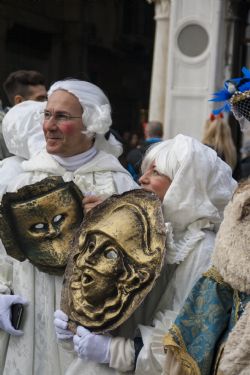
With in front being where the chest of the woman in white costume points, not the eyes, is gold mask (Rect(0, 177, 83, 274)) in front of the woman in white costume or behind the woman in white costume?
in front

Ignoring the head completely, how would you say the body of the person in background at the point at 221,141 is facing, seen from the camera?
away from the camera

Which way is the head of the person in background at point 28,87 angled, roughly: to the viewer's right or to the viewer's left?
to the viewer's right

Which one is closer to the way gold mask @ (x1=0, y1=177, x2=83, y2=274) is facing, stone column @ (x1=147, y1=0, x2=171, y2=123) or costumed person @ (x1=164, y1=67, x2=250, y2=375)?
the costumed person

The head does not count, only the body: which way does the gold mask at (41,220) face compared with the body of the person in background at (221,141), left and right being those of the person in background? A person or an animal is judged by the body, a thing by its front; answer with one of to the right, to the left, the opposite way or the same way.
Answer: the opposite way

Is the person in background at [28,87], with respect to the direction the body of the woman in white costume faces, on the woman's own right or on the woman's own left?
on the woman's own right

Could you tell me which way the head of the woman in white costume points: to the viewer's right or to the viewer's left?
to the viewer's left

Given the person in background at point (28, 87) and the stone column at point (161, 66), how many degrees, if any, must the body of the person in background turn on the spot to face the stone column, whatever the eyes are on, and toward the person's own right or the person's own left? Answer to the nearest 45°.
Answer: approximately 90° to the person's own left

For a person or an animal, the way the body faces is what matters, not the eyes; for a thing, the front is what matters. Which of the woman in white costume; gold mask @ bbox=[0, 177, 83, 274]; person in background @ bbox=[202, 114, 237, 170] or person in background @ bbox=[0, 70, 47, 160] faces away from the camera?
person in background @ bbox=[202, 114, 237, 170]

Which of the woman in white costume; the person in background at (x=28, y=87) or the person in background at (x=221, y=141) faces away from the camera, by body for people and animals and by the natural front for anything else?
the person in background at (x=221, y=141)

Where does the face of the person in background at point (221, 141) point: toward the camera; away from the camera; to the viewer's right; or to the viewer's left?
away from the camera
